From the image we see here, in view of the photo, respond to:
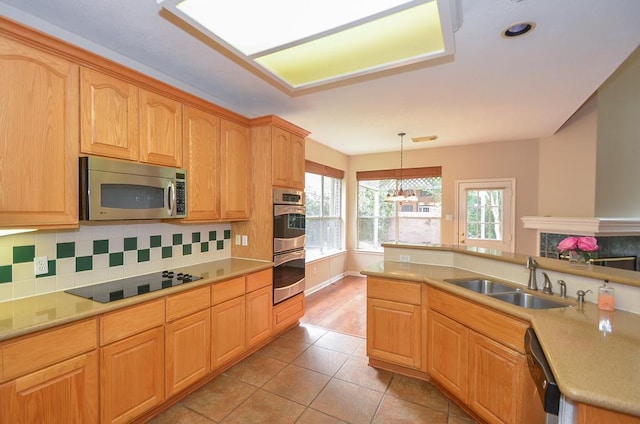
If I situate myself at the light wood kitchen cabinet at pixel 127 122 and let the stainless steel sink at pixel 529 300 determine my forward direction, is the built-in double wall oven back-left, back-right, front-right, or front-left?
front-left

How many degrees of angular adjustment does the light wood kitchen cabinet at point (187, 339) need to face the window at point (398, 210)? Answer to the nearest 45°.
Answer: approximately 90° to its left

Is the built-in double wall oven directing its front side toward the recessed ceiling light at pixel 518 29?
yes

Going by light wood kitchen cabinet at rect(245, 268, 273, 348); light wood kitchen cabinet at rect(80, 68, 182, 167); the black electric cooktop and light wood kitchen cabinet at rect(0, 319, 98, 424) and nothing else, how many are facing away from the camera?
0

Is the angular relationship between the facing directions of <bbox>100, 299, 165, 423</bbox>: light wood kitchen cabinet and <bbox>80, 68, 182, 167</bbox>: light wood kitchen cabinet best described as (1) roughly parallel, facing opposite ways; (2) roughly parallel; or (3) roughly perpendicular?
roughly parallel

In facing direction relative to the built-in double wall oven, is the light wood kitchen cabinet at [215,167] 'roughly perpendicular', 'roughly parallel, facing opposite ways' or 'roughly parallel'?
roughly parallel

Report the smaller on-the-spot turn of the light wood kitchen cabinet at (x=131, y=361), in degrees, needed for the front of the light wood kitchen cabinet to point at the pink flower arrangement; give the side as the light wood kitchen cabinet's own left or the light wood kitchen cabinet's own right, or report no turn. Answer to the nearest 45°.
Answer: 0° — it already faces it

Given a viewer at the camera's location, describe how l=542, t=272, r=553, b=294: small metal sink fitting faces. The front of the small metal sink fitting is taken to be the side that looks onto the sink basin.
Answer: facing the viewer and to the left of the viewer

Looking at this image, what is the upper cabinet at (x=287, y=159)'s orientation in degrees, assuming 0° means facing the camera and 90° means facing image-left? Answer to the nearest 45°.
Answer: approximately 315°

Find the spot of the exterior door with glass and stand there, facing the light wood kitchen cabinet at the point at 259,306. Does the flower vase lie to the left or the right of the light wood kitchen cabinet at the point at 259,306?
left

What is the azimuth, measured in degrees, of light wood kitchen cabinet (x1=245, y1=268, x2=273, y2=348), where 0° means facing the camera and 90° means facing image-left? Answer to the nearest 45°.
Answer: approximately 315°

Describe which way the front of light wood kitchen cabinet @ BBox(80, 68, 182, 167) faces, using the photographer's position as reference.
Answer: facing the viewer and to the right of the viewer

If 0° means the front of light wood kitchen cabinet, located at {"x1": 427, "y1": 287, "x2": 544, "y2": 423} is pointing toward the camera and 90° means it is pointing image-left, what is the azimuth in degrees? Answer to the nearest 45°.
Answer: approximately 45°

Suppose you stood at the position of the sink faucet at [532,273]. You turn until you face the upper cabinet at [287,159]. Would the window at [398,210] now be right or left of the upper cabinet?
right

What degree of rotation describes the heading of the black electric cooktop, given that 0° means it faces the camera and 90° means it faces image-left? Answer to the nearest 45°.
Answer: approximately 315°

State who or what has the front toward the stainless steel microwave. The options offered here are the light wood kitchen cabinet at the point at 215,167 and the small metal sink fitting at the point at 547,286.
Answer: the small metal sink fitting

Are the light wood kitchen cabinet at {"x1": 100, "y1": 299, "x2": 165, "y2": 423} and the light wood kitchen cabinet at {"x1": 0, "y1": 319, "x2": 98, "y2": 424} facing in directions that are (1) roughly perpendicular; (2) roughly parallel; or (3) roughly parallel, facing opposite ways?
roughly parallel

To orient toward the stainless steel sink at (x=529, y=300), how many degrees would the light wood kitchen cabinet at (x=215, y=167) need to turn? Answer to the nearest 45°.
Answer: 0° — it already faces it

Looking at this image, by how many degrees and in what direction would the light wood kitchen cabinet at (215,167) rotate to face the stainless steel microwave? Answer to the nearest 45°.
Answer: approximately 90° to its right

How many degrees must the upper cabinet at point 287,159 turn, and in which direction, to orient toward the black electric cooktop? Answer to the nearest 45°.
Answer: approximately 90° to its right

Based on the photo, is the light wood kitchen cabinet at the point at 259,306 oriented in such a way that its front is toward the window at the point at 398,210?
no
